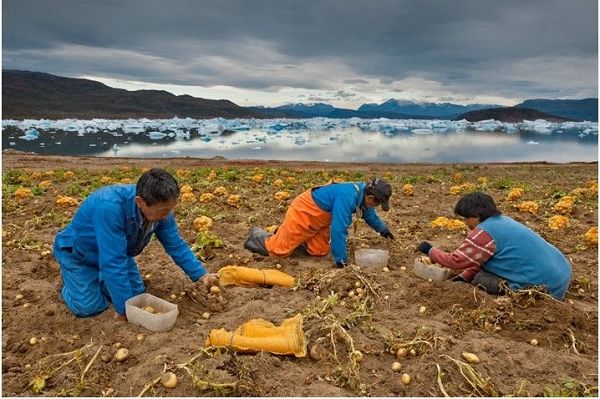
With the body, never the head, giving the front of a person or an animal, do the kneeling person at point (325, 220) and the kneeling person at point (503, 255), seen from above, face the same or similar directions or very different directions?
very different directions

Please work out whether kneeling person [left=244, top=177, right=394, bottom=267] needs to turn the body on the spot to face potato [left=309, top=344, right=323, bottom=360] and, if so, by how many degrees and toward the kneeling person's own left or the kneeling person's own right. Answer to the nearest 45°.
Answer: approximately 90° to the kneeling person's own right

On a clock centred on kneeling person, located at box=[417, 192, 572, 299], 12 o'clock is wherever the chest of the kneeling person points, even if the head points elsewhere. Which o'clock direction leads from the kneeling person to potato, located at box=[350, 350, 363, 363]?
The potato is roughly at 10 o'clock from the kneeling person.

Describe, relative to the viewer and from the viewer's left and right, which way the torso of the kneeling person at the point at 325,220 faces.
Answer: facing to the right of the viewer

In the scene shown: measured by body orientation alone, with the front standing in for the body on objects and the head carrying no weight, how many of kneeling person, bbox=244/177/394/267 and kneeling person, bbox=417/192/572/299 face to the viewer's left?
1

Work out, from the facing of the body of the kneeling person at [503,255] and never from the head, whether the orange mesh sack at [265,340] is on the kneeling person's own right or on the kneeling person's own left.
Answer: on the kneeling person's own left

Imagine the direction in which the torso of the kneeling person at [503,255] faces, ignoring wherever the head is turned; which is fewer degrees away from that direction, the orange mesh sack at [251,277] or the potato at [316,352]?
the orange mesh sack

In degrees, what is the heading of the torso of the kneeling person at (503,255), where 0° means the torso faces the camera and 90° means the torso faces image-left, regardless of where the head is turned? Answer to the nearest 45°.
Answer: approximately 90°
